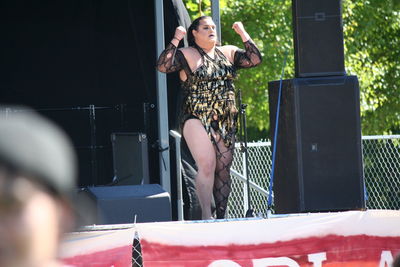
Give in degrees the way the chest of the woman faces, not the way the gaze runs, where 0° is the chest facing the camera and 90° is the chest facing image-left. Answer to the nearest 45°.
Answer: approximately 315°

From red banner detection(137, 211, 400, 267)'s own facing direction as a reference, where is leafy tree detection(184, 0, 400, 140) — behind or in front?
behind

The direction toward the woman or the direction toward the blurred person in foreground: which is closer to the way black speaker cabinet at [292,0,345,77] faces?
the blurred person in foreground

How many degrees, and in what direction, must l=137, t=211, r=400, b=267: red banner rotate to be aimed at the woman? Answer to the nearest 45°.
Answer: approximately 135° to its right

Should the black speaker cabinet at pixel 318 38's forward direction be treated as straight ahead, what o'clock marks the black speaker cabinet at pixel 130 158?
the black speaker cabinet at pixel 130 158 is roughly at 4 o'clock from the black speaker cabinet at pixel 318 38.

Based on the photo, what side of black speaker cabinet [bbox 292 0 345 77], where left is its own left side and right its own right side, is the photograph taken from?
front

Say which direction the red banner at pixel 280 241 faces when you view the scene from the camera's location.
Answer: facing the viewer

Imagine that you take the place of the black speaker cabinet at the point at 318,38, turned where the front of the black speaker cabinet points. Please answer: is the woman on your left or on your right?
on your right

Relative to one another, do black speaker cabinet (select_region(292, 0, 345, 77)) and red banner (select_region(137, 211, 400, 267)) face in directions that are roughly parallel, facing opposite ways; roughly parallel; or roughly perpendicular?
roughly parallel

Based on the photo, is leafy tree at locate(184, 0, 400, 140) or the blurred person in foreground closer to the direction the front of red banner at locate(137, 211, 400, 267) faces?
the blurred person in foreground

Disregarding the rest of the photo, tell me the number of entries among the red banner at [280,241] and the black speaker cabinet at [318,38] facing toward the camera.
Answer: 2

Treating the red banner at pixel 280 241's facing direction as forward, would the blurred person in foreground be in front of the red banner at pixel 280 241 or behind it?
in front

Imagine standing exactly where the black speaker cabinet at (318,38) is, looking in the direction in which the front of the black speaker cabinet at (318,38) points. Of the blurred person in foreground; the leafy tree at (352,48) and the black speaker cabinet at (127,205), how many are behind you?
1

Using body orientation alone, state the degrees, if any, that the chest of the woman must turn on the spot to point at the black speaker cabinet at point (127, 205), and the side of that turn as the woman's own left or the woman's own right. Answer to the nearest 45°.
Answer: approximately 90° to the woman's own right

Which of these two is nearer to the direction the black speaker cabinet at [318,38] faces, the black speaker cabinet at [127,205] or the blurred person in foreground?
the blurred person in foreground
